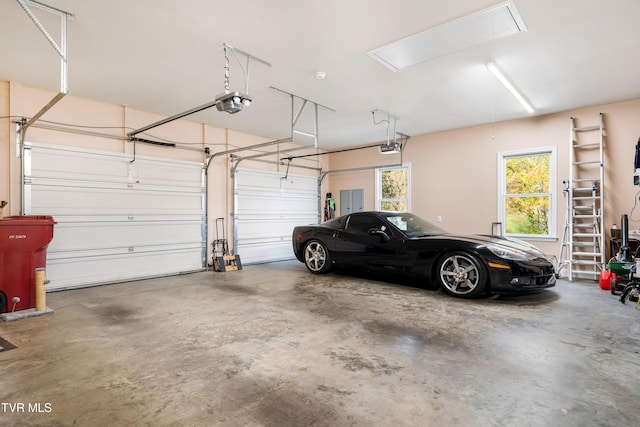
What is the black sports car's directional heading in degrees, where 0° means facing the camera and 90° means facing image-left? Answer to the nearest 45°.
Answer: approximately 315°

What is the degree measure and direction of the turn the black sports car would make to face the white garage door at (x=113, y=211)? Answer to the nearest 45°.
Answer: approximately 135° to its right

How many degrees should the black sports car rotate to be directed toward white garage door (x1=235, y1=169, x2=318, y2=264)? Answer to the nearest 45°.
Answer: approximately 180°
